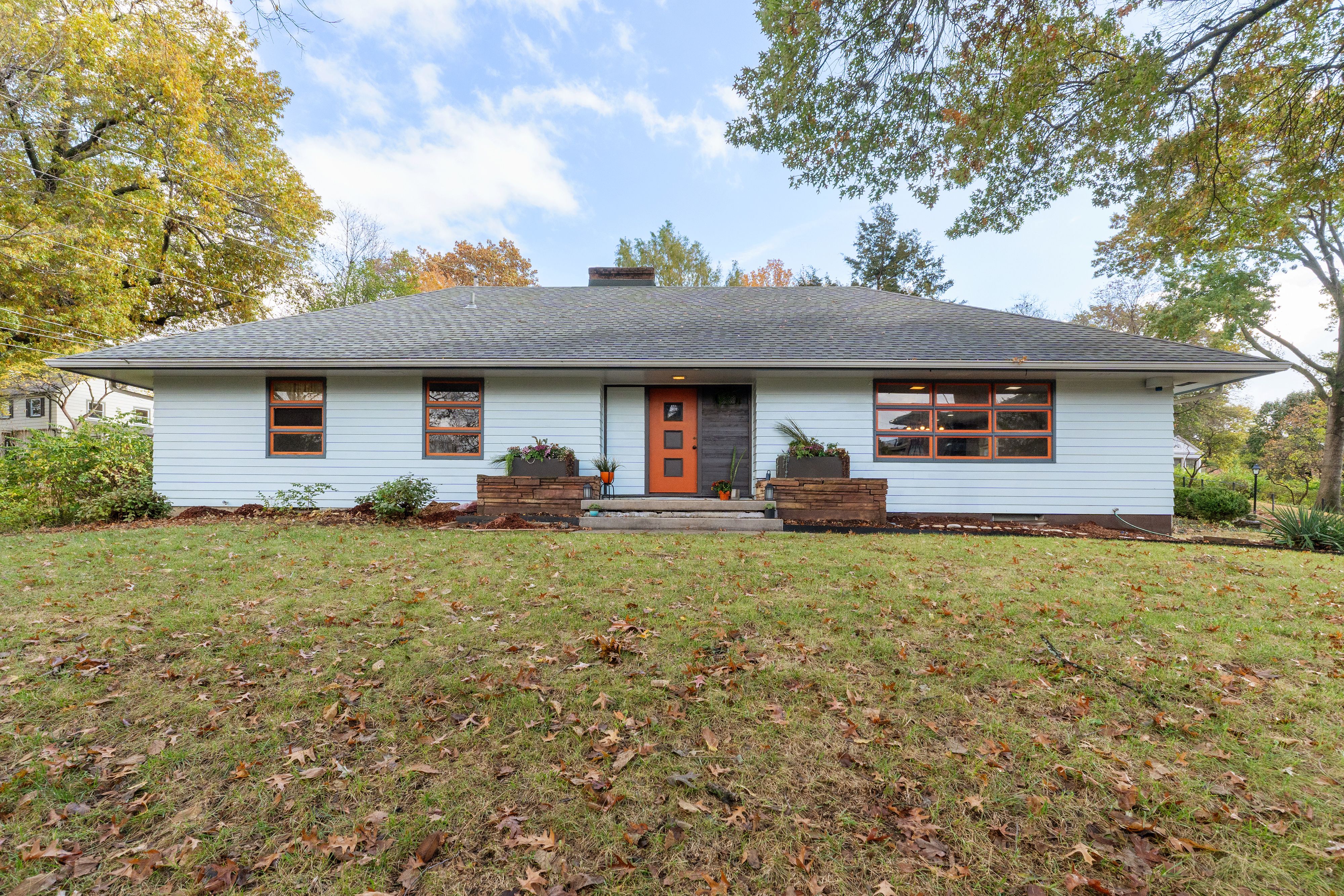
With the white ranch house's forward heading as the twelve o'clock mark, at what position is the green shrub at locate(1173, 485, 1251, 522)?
The green shrub is roughly at 9 o'clock from the white ranch house.

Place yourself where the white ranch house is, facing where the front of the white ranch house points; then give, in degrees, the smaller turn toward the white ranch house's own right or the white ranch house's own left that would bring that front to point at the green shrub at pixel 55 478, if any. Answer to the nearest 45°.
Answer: approximately 90° to the white ranch house's own right

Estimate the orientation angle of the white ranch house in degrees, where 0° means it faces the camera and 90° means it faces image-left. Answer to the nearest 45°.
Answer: approximately 0°

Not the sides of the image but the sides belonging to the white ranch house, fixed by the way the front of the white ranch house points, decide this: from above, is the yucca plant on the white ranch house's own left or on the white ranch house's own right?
on the white ranch house's own left

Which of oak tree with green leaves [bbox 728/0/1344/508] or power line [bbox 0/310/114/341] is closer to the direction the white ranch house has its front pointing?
the oak tree with green leaves

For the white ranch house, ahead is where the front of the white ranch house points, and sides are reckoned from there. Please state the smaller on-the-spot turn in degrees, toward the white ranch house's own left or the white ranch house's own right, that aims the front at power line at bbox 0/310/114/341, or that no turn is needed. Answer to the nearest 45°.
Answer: approximately 90° to the white ranch house's own right

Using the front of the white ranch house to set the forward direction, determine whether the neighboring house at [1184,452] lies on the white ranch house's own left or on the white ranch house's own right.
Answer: on the white ranch house's own left
